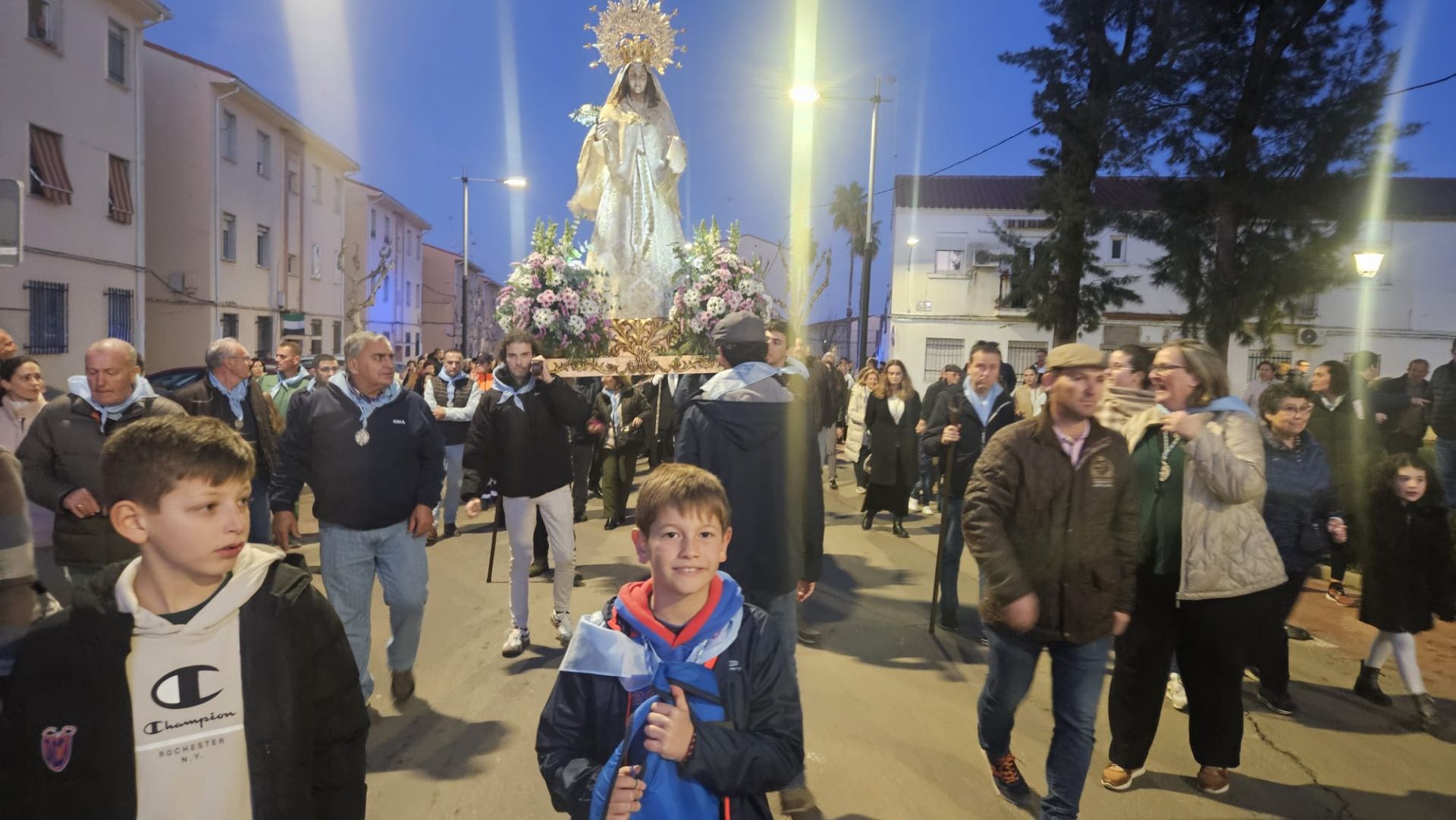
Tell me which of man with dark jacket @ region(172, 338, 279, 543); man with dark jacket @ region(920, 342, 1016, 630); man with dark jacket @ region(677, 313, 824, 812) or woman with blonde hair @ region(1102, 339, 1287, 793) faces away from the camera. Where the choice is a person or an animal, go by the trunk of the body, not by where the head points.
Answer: man with dark jacket @ region(677, 313, 824, 812)

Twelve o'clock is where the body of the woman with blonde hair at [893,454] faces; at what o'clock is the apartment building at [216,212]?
The apartment building is roughly at 4 o'clock from the woman with blonde hair.

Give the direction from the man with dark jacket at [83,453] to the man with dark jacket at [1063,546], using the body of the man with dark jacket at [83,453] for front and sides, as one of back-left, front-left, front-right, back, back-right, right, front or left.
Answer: front-left

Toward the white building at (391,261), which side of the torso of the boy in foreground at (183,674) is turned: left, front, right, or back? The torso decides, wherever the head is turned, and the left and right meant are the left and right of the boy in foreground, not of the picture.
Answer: back

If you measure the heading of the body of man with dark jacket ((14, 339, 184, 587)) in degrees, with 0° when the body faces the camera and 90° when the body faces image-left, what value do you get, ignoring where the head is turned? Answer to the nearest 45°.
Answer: approximately 0°

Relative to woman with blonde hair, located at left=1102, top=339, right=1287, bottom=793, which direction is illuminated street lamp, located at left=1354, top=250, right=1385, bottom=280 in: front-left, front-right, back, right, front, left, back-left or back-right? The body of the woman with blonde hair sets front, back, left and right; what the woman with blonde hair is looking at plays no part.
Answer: back-right

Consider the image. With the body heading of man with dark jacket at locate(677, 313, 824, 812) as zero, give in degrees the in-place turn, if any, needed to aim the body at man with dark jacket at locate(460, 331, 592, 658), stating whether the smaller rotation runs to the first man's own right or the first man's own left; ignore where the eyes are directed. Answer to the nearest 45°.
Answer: approximately 45° to the first man's own left

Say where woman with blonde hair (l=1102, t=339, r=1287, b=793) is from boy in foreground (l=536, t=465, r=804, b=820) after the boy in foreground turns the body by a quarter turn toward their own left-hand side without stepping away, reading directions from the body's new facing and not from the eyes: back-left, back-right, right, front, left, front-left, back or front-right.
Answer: front-left

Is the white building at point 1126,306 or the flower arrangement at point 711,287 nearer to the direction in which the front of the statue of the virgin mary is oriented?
the flower arrangement
